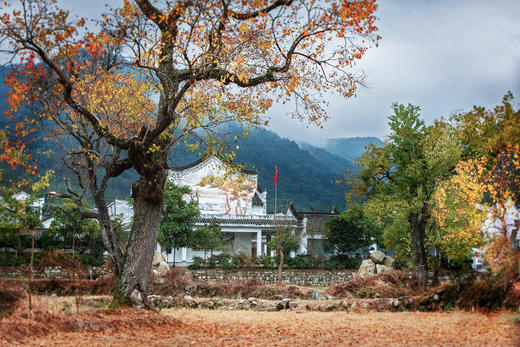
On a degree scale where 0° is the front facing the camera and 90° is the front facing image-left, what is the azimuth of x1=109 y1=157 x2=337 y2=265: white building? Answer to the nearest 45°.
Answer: approximately 0°

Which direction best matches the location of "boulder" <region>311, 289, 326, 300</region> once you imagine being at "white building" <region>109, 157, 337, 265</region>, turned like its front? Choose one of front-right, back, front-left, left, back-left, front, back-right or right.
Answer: front

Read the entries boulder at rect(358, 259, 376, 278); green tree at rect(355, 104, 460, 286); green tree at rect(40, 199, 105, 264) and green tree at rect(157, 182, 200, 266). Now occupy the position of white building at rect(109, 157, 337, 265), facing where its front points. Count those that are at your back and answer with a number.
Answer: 0

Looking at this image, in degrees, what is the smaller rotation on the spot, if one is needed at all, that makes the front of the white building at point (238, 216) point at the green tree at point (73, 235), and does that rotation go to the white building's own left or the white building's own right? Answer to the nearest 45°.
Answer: approximately 45° to the white building's own right

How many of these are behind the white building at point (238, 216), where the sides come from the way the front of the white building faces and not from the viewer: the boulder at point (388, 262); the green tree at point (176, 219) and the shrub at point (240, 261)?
0

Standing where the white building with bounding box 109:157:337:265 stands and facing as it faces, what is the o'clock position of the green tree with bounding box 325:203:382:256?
The green tree is roughly at 10 o'clock from the white building.

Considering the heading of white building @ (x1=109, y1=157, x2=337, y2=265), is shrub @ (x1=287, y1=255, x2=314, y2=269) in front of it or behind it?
in front

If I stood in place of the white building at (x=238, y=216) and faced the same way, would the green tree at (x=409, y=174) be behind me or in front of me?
in front

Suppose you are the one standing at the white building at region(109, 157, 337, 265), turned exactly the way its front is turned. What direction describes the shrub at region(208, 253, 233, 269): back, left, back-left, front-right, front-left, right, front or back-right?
front
